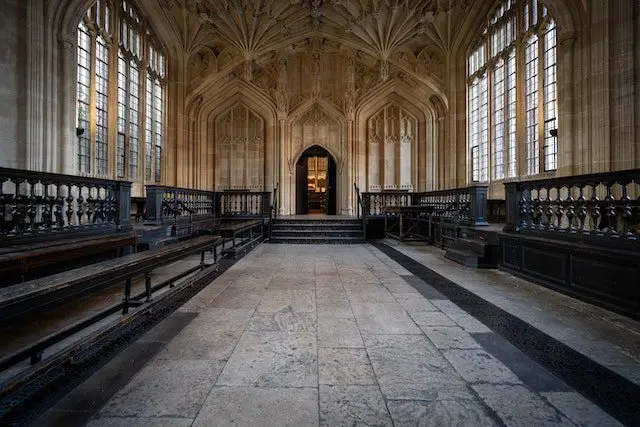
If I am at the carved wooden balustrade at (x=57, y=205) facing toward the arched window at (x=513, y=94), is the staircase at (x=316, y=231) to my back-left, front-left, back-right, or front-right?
front-left

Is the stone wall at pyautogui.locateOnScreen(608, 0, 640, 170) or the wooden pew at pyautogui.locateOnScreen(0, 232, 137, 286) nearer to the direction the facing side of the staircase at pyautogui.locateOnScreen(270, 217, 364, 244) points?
the wooden pew

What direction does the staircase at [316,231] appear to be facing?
toward the camera

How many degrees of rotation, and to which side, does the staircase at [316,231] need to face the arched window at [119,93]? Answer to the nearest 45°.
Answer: approximately 90° to its right

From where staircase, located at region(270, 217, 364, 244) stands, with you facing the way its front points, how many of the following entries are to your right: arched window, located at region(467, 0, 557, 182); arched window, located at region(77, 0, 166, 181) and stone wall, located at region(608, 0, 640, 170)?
1

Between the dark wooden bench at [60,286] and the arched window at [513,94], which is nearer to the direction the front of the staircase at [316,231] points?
the dark wooden bench

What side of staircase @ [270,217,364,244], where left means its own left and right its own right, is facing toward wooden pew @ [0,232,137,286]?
front

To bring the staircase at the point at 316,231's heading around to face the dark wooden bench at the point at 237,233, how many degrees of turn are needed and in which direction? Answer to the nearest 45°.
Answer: approximately 45° to its right

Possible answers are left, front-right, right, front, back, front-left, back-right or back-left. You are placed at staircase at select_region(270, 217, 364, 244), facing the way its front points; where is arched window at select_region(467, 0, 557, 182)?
left

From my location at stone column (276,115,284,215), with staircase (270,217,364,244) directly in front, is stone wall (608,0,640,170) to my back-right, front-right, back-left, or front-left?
front-left

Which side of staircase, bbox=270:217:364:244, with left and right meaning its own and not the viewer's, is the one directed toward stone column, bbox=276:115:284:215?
back

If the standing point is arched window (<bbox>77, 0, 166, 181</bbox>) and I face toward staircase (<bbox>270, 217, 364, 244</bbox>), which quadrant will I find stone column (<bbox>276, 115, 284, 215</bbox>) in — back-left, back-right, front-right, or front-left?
front-left

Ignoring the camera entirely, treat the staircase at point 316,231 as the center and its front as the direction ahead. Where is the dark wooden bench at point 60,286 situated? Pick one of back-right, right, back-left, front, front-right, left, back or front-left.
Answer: front
